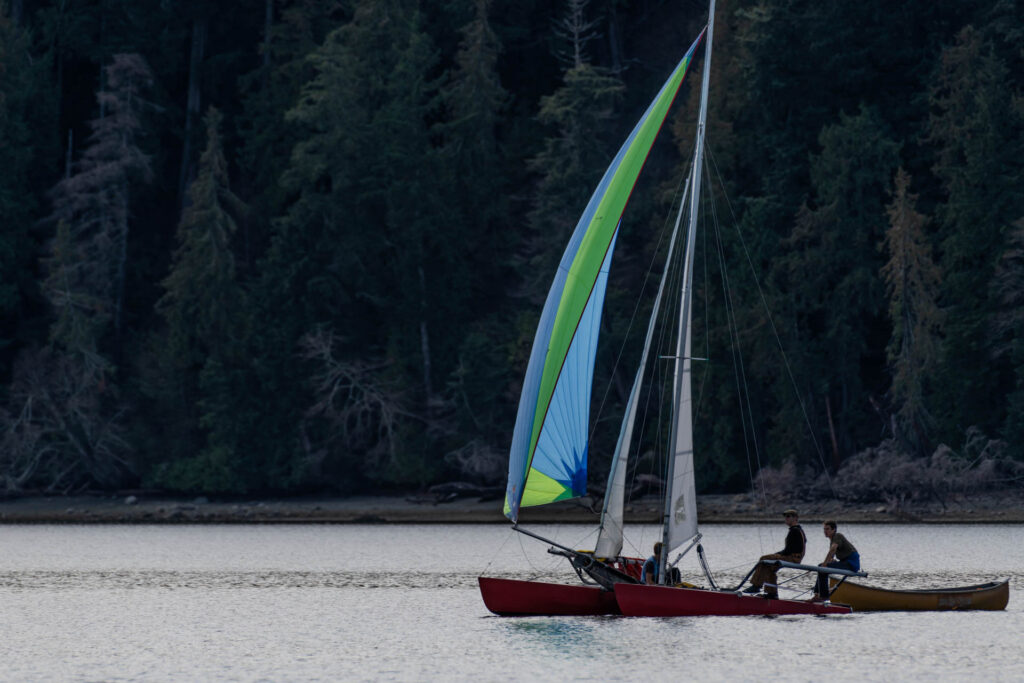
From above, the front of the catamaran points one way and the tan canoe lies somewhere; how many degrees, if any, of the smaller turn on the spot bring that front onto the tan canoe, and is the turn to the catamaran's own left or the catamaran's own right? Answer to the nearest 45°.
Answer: approximately 180°

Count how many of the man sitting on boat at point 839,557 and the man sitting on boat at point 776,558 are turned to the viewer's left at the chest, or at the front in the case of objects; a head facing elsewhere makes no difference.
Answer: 2

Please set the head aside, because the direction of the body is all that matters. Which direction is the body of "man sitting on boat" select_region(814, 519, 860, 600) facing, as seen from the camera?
to the viewer's left

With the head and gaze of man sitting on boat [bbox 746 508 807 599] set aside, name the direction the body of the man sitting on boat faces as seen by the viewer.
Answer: to the viewer's left

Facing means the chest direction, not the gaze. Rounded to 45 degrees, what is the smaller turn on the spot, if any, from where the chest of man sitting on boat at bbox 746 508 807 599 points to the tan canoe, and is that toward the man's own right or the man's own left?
approximately 135° to the man's own right
